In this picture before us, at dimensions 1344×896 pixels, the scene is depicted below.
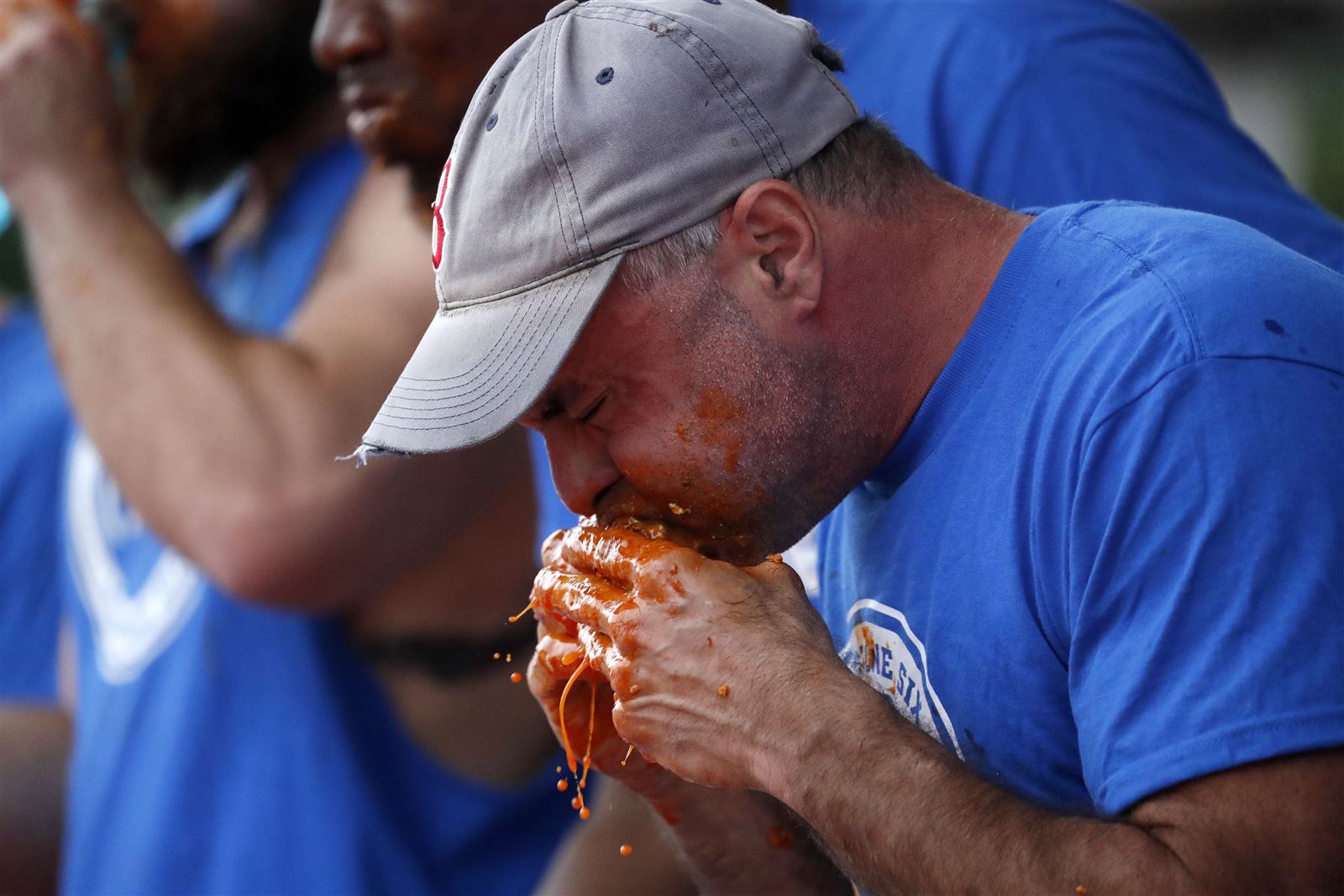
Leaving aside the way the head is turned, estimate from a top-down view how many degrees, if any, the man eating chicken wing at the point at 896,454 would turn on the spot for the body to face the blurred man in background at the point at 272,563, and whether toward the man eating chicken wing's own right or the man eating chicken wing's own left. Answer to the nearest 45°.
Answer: approximately 45° to the man eating chicken wing's own right

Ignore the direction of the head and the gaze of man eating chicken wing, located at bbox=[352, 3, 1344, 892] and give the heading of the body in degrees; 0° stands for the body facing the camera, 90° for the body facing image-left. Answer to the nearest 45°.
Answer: approximately 90°

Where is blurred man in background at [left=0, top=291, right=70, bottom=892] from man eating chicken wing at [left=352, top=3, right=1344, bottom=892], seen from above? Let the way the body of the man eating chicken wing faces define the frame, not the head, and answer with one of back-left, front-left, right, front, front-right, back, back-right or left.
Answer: front-right
